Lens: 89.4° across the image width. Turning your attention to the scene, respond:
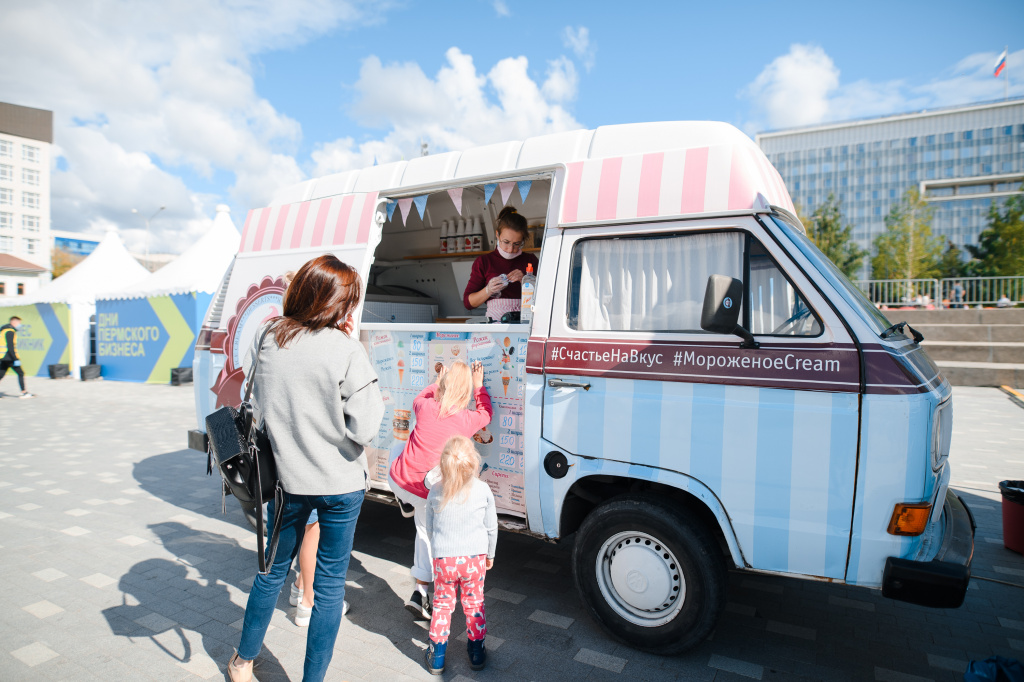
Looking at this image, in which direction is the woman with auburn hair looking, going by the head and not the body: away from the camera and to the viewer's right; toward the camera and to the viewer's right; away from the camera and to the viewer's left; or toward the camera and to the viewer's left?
away from the camera and to the viewer's right

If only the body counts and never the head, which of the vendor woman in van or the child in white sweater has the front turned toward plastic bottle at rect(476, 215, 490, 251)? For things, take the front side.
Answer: the child in white sweater

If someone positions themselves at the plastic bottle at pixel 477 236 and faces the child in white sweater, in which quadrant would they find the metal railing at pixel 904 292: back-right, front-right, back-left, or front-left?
back-left

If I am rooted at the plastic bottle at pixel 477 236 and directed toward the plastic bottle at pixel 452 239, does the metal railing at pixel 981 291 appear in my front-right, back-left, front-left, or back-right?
back-right

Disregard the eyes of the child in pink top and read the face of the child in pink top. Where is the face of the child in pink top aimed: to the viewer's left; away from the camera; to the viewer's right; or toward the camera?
away from the camera

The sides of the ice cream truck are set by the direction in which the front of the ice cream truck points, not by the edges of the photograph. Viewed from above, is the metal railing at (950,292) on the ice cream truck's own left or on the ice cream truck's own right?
on the ice cream truck's own left

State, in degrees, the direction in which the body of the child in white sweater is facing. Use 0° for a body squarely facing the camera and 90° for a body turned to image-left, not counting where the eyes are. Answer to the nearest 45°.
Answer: approximately 180°

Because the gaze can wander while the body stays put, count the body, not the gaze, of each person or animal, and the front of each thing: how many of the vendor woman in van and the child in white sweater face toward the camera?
1

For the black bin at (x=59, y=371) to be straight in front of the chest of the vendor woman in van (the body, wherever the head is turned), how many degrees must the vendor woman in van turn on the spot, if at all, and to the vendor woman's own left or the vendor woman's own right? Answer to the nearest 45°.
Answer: approximately 135° to the vendor woman's own right

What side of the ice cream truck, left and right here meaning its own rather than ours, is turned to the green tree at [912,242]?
left

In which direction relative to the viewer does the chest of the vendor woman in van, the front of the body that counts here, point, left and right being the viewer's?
facing the viewer

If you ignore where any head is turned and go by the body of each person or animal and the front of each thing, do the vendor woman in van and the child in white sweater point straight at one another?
yes
